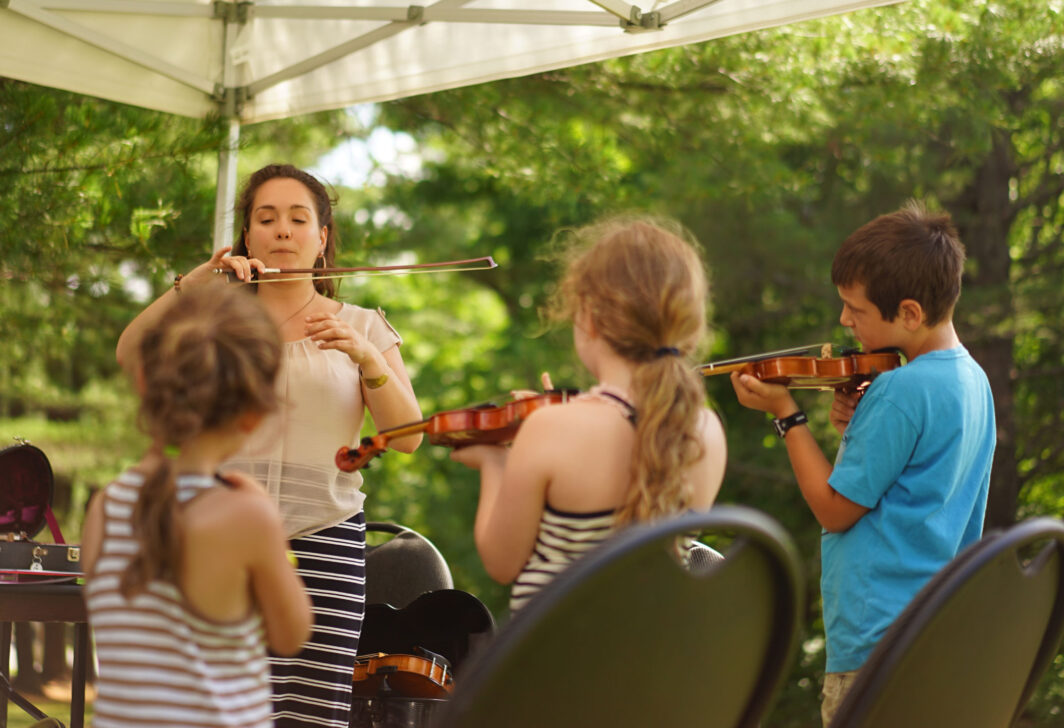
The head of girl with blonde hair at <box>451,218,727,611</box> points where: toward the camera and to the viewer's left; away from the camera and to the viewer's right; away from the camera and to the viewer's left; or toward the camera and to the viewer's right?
away from the camera and to the viewer's left

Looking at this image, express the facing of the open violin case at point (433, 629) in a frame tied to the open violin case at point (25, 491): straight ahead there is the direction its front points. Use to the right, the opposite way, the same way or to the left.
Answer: the same way

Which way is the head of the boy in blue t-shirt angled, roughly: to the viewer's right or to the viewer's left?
to the viewer's left

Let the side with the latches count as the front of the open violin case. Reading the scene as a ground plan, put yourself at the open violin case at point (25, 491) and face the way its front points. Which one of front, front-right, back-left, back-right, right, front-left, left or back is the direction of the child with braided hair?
front

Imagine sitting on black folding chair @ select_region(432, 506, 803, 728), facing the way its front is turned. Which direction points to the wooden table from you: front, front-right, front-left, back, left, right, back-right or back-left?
front

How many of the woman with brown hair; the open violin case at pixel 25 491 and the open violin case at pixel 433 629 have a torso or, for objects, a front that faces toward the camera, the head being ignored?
3

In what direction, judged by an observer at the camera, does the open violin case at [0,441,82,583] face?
facing the viewer

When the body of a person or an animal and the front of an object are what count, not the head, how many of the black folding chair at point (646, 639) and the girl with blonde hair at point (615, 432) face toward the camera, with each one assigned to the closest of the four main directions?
0

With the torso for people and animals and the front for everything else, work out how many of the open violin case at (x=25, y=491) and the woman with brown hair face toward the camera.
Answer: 2

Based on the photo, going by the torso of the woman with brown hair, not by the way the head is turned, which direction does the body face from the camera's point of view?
toward the camera

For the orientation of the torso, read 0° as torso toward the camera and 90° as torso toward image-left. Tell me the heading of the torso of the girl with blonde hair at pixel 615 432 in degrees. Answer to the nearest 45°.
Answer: approximately 135°

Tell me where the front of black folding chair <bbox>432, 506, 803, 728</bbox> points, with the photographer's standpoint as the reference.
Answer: facing away from the viewer and to the left of the viewer
